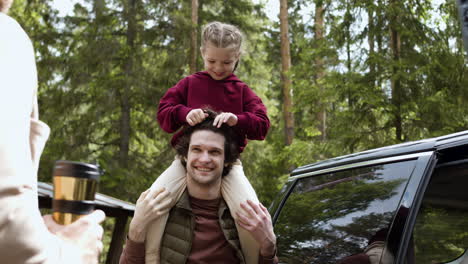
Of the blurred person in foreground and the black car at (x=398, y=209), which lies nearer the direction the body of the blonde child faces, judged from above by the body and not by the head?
the blurred person in foreground

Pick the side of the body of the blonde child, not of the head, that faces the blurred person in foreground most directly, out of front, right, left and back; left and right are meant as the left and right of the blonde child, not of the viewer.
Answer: front

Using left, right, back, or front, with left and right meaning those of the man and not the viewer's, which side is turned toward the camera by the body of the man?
front

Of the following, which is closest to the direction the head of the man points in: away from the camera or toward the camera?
toward the camera

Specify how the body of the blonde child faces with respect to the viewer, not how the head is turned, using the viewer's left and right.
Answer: facing the viewer

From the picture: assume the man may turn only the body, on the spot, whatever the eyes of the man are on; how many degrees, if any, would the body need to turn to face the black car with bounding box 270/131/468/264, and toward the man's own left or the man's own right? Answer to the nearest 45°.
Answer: approximately 45° to the man's own left

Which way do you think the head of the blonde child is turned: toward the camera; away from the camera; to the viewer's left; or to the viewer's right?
toward the camera

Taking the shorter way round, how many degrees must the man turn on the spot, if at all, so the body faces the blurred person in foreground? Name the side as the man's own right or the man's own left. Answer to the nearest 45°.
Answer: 0° — they already face them

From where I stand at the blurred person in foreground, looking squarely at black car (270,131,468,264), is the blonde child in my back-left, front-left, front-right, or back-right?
front-left
